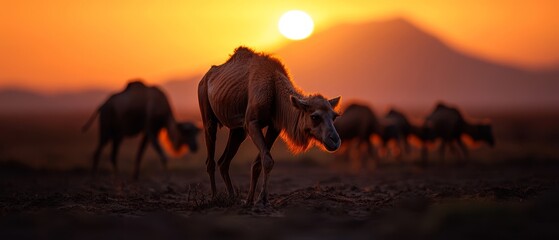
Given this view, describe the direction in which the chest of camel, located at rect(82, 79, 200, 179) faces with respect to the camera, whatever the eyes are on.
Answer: to the viewer's right

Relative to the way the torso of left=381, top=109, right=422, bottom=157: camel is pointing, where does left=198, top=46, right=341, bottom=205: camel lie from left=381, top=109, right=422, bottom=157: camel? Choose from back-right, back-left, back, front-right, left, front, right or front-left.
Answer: right

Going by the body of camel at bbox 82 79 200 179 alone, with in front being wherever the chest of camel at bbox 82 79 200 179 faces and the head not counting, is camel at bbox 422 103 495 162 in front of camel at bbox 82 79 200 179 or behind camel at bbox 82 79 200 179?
in front

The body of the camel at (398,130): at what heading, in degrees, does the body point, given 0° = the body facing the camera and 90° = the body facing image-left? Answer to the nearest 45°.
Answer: approximately 270°

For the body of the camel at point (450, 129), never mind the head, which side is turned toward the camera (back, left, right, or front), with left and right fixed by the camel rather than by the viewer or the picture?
right

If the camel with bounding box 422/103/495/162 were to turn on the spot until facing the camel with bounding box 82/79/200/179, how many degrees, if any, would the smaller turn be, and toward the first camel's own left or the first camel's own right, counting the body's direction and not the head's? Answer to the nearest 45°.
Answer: approximately 135° to the first camel's own right

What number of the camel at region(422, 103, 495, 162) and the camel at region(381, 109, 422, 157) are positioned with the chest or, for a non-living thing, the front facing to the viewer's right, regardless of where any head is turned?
2

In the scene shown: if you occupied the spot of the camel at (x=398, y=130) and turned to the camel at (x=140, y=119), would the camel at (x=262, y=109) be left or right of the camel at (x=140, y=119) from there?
left
